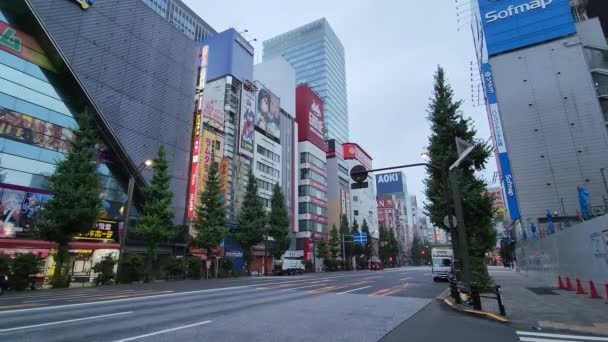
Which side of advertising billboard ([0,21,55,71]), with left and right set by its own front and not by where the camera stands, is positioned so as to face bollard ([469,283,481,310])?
front

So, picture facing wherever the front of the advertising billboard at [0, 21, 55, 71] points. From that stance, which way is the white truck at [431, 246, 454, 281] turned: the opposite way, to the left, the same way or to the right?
to the right

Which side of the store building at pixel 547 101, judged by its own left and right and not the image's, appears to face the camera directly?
left

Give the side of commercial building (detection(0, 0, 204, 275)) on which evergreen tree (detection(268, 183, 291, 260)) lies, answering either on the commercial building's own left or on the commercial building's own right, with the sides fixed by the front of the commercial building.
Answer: on the commercial building's own left

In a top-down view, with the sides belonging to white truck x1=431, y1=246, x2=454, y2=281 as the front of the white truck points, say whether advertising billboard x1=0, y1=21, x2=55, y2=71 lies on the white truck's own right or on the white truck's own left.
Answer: on the white truck's own right

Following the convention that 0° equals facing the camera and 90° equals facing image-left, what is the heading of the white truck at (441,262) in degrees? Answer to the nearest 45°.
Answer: approximately 0°

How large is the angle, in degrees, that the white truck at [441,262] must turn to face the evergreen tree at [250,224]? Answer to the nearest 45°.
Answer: approximately 90° to its right

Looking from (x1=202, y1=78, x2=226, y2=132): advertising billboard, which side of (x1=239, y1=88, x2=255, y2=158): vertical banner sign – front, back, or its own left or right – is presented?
right

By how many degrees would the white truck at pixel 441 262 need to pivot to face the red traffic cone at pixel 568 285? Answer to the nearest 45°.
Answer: approximately 45° to its left

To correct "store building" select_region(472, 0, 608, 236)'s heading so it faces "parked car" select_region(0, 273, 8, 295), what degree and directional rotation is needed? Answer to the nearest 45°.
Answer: approximately 45° to its left

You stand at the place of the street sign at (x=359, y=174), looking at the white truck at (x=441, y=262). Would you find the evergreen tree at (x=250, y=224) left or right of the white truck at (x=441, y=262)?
left

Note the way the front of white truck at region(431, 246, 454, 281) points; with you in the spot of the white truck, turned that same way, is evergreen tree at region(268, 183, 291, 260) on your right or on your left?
on your right

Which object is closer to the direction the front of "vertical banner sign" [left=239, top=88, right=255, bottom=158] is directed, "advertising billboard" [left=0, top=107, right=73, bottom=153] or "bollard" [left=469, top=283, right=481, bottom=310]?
the bollard

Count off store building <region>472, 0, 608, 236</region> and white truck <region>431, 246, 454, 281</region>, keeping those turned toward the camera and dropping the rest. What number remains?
1
